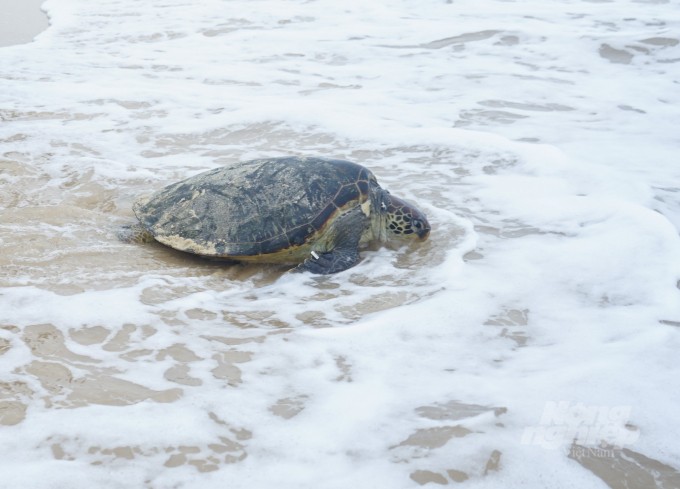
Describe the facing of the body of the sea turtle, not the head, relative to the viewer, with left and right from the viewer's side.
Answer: facing to the right of the viewer
